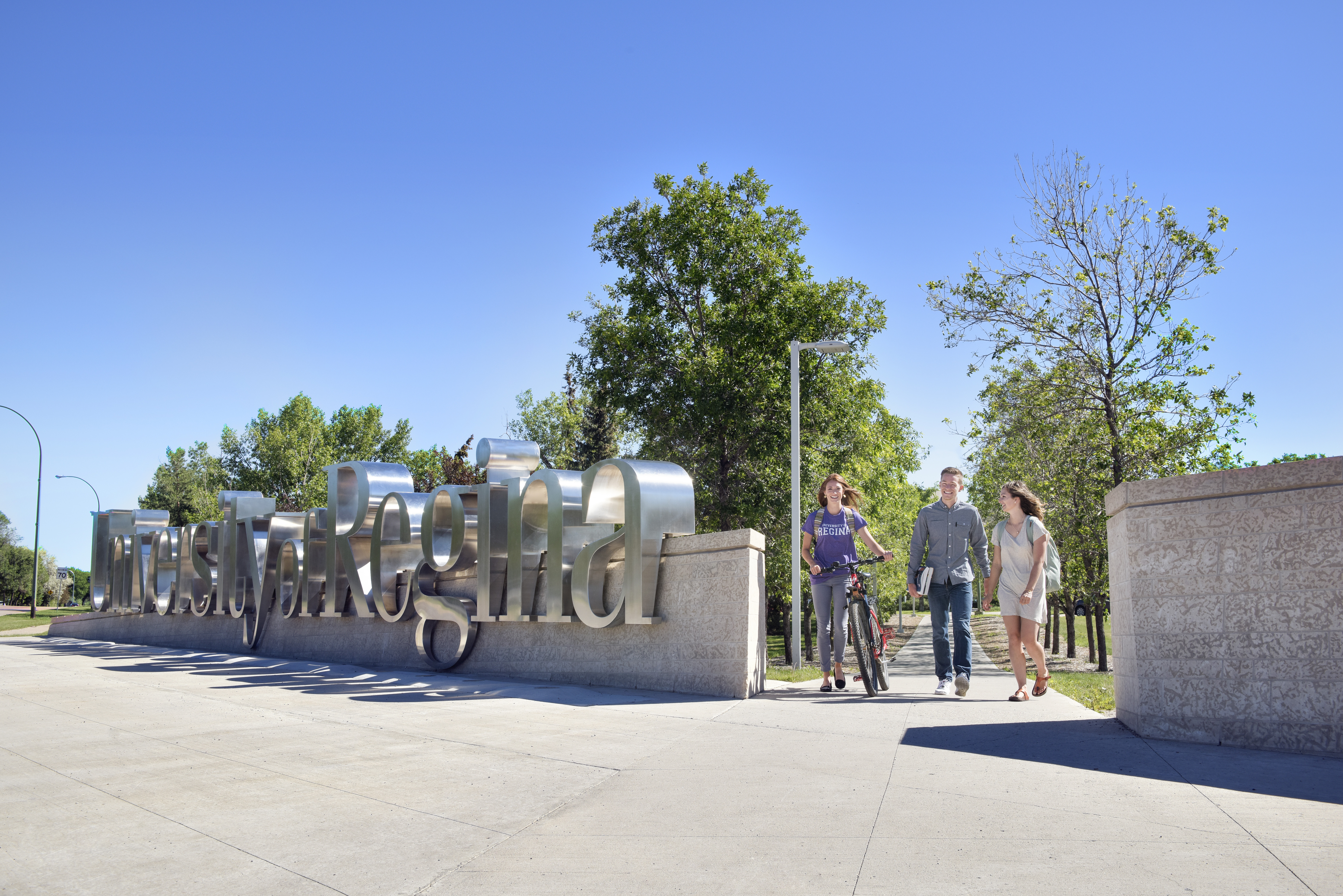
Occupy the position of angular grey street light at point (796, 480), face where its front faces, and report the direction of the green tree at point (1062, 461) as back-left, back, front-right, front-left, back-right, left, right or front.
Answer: front-left

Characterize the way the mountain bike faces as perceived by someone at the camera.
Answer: facing the viewer

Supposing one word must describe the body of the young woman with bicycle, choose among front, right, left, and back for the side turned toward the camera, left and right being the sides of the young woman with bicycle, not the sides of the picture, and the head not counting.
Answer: front

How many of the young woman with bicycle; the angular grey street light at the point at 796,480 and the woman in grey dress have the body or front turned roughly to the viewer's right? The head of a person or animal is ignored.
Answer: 1

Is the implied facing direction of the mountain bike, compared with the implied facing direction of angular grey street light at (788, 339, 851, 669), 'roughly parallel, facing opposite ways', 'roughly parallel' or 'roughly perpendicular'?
roughly perpendicular

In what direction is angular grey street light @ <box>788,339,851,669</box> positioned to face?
to the viewer's right

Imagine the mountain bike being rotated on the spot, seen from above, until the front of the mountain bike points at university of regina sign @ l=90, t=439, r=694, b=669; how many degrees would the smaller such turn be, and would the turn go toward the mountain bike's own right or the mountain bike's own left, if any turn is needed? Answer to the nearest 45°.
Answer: approximately 135° to the mountain bike's own right

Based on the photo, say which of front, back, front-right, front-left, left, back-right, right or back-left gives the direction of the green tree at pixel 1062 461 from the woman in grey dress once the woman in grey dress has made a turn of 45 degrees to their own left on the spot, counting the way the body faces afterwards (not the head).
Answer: back

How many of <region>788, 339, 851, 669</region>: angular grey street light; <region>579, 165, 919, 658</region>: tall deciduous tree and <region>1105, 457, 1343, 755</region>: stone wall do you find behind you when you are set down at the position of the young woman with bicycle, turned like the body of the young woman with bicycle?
2

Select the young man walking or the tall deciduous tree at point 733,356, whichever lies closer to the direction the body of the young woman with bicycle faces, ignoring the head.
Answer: the young man walking
